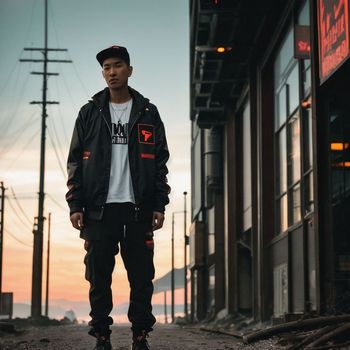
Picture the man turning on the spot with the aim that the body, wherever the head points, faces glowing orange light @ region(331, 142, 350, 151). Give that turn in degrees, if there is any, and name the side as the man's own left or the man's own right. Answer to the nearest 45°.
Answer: approximately 135° to the man's own left

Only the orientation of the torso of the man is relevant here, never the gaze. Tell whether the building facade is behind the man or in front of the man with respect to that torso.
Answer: behind

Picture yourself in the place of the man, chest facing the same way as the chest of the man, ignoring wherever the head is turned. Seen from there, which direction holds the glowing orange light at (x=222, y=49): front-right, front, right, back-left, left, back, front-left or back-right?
back

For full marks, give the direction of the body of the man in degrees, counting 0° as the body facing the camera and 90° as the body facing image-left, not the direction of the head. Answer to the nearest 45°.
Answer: approximately 0°

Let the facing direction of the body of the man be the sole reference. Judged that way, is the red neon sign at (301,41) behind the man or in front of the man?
behind
